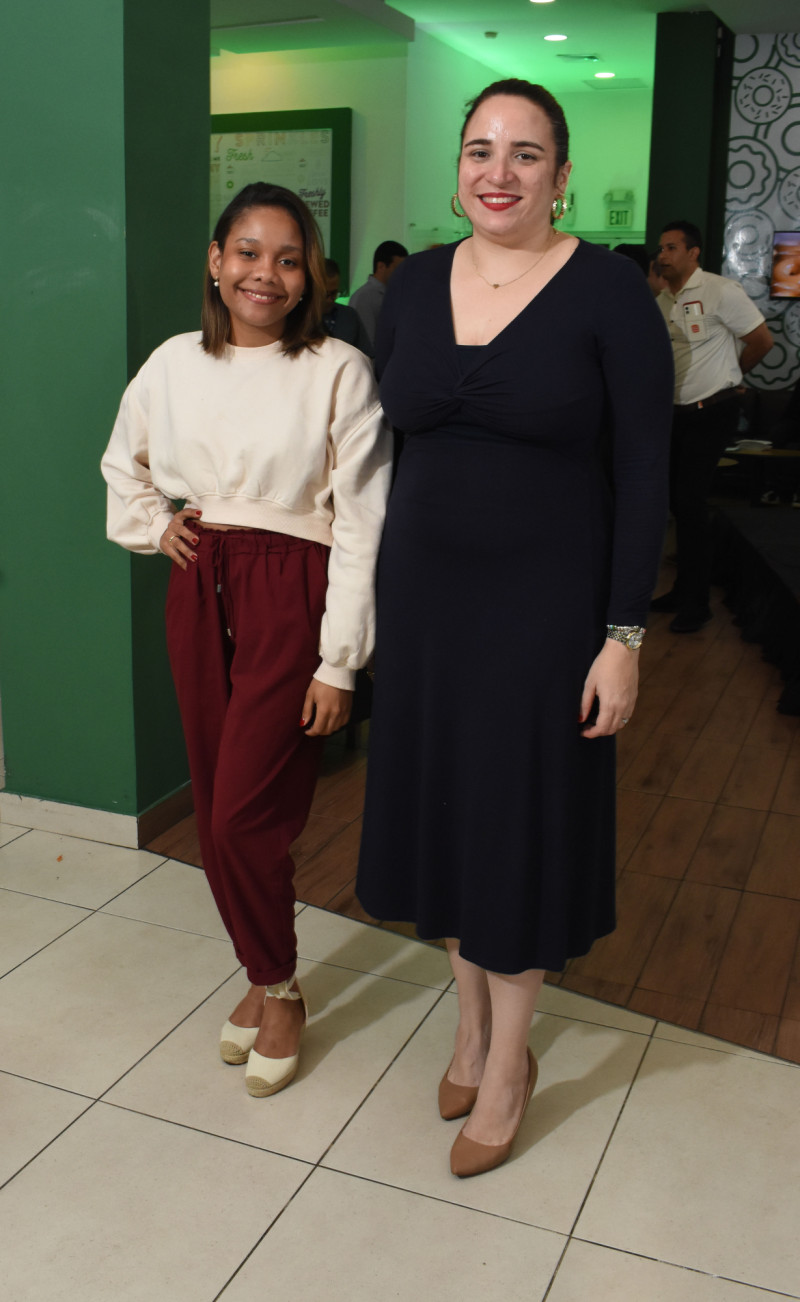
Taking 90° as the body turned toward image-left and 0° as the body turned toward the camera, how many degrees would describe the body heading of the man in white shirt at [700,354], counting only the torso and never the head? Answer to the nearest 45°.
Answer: approximately 45°

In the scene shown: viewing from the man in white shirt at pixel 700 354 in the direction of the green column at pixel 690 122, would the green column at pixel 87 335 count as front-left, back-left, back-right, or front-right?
back-left

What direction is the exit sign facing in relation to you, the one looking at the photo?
facing the viewer

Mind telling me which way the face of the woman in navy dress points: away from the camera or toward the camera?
toward the camera

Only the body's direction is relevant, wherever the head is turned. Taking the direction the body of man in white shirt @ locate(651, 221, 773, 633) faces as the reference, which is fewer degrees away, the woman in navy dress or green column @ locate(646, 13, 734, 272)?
the woman in navy dress

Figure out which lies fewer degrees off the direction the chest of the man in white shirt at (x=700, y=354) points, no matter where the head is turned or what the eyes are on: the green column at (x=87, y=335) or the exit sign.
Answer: the green column

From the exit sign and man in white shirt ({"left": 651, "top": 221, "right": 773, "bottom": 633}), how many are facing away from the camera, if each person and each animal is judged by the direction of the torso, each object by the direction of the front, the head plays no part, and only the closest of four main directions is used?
0

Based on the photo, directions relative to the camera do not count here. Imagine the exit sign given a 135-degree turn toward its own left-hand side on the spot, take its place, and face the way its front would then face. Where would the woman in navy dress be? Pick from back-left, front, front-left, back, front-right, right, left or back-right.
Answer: back-right

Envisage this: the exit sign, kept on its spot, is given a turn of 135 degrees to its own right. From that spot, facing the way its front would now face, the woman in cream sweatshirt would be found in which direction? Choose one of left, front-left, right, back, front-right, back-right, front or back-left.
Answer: back-left

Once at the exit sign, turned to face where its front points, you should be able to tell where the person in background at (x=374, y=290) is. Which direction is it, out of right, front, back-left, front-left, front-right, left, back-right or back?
front

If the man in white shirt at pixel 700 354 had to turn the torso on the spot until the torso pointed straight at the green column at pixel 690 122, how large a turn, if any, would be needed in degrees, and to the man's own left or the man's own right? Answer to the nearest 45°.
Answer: approximately 135° to the man's own right

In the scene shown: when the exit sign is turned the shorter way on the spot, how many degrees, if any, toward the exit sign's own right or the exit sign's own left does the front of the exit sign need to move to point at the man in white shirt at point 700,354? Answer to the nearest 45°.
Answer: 0° — it already faces them

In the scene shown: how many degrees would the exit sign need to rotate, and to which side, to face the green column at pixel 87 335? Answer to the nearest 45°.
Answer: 0° — it already faces it
